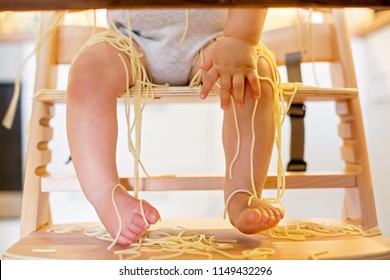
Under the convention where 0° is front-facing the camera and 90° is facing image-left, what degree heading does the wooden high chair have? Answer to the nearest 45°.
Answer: approximately 0°
